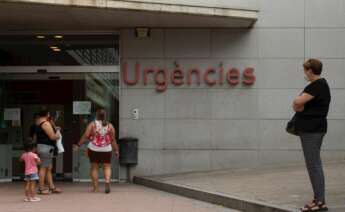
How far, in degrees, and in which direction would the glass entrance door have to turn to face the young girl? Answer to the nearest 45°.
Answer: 0° — it already faces them

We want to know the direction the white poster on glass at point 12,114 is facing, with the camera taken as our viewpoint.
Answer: facing the viewer

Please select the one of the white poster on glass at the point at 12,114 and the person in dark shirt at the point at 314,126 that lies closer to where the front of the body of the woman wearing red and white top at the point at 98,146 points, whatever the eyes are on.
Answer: the white poster on glass

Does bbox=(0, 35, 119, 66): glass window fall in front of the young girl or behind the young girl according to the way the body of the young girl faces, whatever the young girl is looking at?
in front

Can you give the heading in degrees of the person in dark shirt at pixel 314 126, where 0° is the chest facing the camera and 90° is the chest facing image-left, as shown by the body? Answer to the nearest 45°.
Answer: approximately 90°

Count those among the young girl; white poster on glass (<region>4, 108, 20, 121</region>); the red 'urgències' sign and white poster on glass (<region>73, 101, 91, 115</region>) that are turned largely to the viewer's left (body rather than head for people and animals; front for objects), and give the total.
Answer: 0

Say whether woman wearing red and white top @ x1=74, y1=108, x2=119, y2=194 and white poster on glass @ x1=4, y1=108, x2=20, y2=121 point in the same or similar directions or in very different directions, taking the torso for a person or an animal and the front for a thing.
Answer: very different directions

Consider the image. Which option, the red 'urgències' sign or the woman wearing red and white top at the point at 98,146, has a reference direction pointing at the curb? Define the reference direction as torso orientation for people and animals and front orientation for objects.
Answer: the red 'urgències' sign

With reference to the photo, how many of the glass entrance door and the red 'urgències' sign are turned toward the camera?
2

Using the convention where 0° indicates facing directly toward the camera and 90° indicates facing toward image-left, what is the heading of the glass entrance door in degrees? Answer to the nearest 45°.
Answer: approximately 0°

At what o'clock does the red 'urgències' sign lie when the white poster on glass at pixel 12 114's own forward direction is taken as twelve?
The red 'urgències' sign is roughly at 10 o'clock from the white poster on glass.

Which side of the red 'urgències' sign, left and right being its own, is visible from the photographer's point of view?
front

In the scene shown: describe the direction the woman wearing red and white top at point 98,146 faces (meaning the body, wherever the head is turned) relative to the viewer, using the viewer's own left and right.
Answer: facing away from the viewer

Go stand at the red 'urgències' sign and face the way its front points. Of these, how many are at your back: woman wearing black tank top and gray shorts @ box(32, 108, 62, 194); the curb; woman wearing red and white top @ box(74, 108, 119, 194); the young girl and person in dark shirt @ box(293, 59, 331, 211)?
0

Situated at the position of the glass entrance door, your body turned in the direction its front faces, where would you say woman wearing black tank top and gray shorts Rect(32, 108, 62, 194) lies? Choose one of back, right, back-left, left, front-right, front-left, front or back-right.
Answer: front

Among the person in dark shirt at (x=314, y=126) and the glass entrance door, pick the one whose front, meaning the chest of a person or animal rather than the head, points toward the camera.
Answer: the glass entrance door

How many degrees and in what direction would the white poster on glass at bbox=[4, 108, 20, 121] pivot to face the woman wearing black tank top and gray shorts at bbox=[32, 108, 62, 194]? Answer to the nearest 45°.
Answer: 0° — it already faces them

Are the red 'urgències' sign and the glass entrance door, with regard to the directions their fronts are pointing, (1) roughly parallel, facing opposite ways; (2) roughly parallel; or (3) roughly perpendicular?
roughly parallel

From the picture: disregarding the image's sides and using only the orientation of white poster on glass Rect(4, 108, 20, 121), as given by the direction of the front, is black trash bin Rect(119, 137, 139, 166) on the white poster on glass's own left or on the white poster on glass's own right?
on the white poster on glass's own left

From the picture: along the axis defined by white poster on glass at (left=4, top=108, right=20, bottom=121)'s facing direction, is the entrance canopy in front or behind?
in front

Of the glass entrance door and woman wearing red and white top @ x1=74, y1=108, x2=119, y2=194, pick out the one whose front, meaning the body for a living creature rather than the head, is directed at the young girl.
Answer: the glass entrance door
